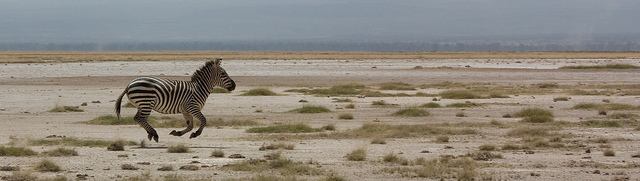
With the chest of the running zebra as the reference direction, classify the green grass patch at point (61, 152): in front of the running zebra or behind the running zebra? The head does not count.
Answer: behind

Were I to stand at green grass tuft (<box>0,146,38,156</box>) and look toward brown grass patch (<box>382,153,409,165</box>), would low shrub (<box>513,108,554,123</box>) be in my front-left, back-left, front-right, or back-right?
front-left

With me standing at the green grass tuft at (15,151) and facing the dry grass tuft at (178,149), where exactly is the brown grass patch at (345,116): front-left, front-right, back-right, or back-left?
front-left

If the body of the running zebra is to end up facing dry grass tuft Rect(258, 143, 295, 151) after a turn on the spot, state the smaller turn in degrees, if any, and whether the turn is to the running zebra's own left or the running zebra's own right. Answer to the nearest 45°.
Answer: approximately 45° to the running zebra's own right

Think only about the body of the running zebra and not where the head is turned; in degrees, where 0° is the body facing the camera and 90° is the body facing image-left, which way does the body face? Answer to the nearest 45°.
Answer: approximately 270°

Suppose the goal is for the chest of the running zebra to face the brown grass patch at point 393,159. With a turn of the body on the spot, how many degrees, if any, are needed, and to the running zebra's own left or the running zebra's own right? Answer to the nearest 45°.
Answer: approximately 45° to the running zebra's own right

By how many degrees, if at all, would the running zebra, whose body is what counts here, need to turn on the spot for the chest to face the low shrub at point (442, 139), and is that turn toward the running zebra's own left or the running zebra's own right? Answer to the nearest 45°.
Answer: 0° — it already faces it

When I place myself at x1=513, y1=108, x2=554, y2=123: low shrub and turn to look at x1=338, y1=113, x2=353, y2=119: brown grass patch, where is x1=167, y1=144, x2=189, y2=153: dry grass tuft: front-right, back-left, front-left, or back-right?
front-left
